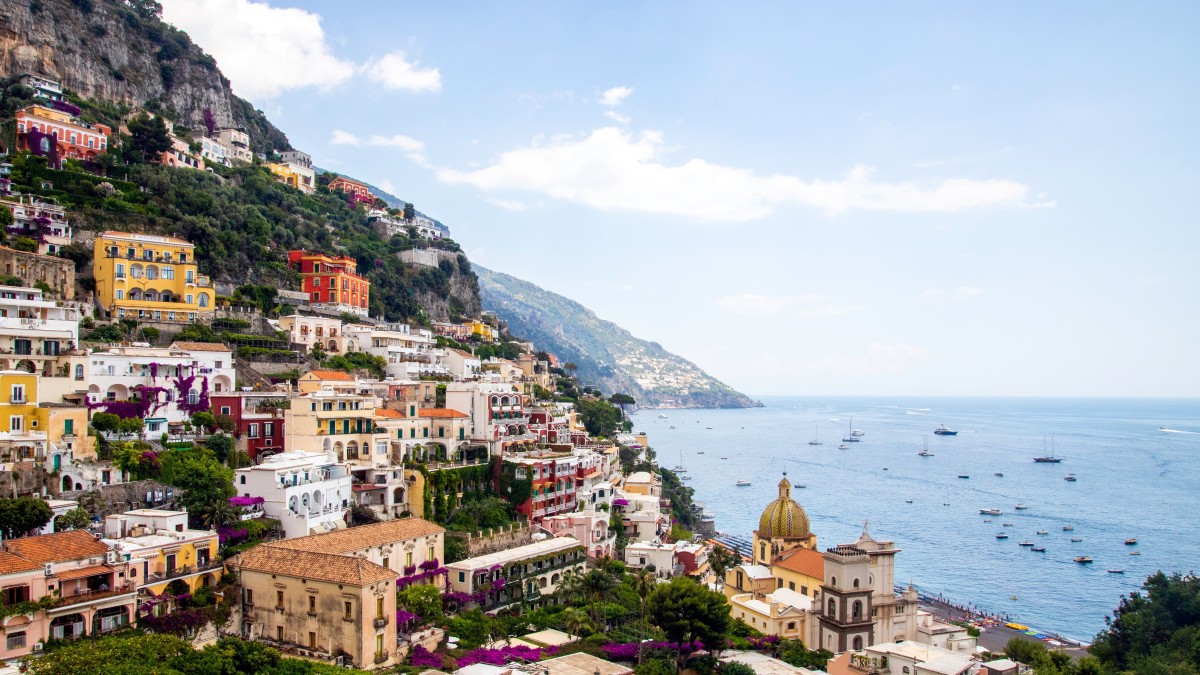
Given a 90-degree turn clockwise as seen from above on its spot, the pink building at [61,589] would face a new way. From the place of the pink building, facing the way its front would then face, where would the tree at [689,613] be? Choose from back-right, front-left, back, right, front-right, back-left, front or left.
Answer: back-left

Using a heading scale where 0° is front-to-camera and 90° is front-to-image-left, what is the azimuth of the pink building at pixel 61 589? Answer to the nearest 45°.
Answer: approximately 315°

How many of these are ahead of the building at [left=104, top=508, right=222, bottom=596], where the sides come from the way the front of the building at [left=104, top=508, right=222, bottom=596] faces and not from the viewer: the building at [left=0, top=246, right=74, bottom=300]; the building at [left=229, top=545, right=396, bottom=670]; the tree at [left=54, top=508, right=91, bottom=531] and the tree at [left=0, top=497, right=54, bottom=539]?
1

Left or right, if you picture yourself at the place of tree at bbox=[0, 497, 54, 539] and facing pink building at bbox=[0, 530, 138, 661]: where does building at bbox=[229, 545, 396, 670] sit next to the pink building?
left

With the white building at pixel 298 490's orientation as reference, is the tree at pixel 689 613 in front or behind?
in front

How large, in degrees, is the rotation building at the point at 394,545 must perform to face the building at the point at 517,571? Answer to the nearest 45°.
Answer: approximately 90° to its left

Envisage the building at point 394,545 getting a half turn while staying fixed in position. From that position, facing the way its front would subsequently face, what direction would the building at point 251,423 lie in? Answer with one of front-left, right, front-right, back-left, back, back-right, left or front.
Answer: front

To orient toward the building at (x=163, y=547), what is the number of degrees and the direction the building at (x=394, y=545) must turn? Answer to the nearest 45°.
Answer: approximately 135° to its right

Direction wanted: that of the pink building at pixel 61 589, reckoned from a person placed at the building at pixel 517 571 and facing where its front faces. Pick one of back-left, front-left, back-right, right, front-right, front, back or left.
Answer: right

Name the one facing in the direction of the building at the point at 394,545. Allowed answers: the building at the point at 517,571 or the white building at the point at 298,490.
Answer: the white building

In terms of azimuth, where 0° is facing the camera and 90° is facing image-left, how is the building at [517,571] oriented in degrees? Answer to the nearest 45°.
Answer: approximately 315°

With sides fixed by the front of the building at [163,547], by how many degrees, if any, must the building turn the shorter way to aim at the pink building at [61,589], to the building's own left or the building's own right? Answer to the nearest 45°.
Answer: approximately 90° to the building's own right

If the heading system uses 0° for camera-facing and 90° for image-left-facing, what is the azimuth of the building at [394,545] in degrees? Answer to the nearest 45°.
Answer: approximately 315°
